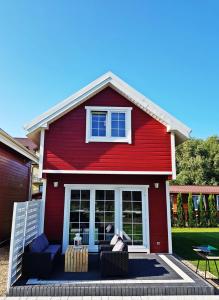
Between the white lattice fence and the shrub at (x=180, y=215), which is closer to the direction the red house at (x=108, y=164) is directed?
the white lattice fence

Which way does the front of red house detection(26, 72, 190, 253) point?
toward the camera

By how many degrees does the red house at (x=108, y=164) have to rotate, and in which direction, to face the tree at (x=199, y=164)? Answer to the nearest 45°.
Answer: approximately 135° to its left

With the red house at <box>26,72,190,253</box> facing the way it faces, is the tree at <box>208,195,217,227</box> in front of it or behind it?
behind

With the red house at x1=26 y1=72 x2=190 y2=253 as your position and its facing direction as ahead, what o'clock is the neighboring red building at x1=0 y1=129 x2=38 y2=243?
The neighboring red building is roughly at 4 o'clock from the red house.

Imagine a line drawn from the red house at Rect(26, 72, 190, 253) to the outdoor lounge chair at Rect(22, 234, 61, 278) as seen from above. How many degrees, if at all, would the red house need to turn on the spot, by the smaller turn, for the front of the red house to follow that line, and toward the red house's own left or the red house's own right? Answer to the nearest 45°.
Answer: approximately 45° to the red house's own right

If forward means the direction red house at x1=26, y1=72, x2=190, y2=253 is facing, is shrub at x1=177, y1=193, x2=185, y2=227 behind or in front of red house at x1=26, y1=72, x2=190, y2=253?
behind
